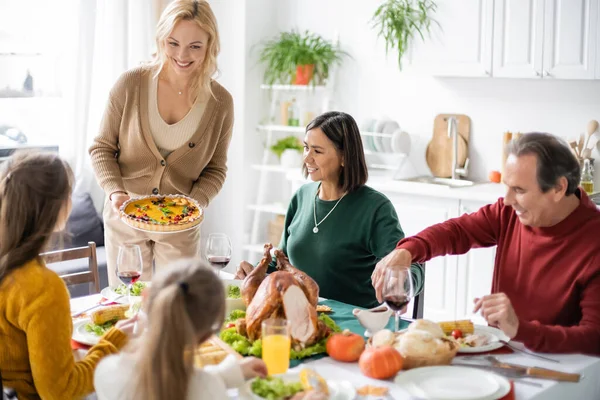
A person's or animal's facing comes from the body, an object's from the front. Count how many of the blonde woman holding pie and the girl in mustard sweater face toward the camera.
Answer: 1

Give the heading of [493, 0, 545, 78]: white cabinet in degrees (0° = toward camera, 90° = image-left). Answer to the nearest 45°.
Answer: approximately 0°

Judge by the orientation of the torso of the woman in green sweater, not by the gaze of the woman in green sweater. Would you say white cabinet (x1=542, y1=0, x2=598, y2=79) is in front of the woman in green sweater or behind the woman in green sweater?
behind

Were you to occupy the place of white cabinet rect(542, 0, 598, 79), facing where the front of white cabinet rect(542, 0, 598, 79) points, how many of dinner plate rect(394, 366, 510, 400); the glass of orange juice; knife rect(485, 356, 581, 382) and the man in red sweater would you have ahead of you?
4

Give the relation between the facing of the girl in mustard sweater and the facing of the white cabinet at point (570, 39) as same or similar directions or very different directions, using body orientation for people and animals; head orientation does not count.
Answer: very different directions

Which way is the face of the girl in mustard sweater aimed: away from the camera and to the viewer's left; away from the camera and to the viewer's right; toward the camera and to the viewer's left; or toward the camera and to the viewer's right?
away from the camera and to the viewer's right

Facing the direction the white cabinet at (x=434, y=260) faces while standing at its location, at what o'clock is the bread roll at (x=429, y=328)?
The bread roll is roughly at 12 o'clock from the white cabinet.

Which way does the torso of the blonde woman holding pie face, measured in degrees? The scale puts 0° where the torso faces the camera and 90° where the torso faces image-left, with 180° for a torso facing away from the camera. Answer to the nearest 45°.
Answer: approximately 0°
